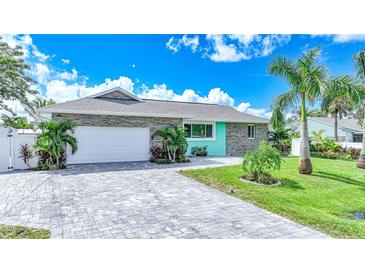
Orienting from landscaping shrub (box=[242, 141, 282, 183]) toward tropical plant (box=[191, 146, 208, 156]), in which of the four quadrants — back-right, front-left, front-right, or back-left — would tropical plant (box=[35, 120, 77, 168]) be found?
front-left

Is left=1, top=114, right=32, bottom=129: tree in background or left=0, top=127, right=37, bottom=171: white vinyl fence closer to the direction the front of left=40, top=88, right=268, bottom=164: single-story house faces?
the white vinyl fence

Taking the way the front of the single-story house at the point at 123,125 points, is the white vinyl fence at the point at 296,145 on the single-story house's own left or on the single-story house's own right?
on the single-story house's own left

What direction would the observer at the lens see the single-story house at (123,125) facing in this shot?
facing the viewer

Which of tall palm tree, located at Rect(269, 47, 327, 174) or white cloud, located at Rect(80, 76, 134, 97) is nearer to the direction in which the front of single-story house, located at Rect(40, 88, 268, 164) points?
the tall palm tree

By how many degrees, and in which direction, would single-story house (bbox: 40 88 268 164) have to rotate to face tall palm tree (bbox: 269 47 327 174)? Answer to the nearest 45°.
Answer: approximately 45° to its left

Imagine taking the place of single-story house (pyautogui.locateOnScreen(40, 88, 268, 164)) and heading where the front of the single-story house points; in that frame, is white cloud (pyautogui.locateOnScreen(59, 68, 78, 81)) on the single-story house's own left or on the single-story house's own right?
on the single-story house's own right

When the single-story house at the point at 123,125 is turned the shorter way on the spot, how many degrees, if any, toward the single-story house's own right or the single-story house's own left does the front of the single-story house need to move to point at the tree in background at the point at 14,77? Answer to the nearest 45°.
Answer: approximately 135° to the single-story house's own right

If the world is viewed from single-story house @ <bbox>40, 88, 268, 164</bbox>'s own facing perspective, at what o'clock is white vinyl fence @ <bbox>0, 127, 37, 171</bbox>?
The white vinyl fence is roughly at 2 o'clock from the single-story house.
